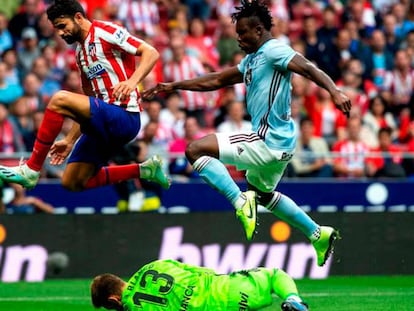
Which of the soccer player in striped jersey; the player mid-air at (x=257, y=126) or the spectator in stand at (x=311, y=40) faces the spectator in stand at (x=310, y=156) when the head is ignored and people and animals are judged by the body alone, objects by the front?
the spectator in stand at (x=311, y=40)

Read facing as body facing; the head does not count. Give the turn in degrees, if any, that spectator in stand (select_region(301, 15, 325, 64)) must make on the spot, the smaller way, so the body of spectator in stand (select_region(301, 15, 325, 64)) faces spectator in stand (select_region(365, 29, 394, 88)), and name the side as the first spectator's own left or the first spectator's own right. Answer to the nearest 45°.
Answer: approximately 90° to the first spectator's own left

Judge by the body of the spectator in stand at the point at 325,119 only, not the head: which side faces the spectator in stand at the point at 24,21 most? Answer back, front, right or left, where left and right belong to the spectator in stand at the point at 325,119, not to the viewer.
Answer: right

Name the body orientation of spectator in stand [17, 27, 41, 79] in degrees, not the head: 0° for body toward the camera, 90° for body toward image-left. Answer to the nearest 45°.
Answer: approximately 0°
